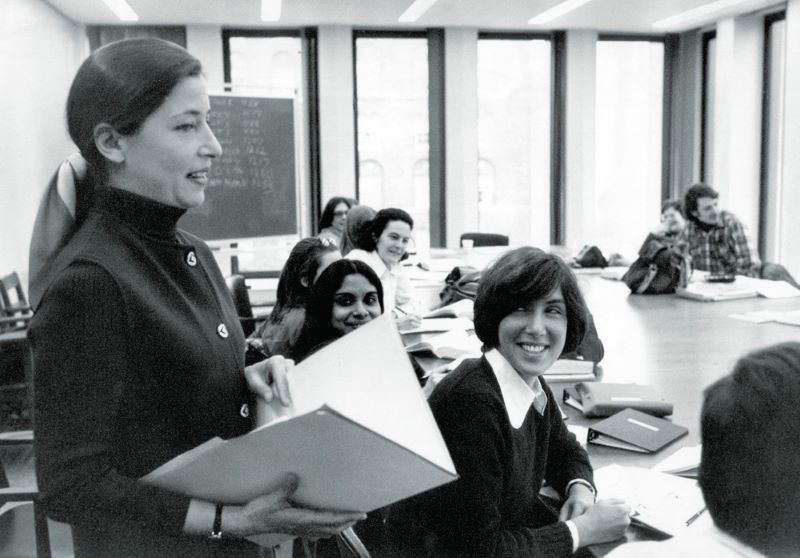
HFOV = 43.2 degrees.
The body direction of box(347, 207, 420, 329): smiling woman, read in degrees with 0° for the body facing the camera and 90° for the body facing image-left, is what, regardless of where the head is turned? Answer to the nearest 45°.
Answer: approximately 315°

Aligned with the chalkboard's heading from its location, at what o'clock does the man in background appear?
The man in background is roughly at 10 o'clock from the chalkboard.

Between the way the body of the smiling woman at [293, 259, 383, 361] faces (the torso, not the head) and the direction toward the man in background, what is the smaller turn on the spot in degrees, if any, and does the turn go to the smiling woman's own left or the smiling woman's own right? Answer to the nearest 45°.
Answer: approximately 90° to the smiling woman's own left
